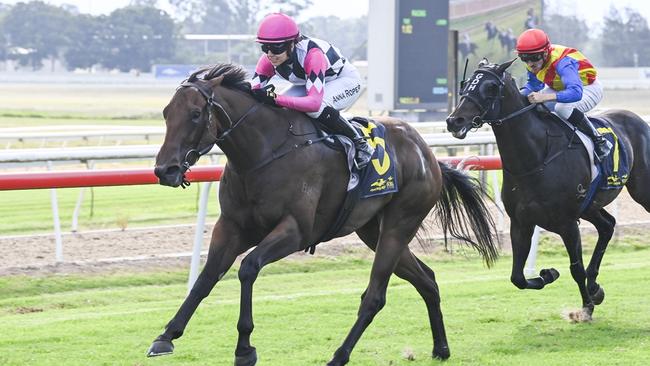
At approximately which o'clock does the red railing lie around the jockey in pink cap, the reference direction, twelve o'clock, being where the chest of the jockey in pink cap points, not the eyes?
The red railing is roughly at 3 o'clock from the jockey in pink cap.

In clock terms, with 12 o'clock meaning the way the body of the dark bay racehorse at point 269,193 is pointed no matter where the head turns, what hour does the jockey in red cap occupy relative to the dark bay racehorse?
The jockey in red cap is roughly at 6 o'clock from the dark bay racehorse.

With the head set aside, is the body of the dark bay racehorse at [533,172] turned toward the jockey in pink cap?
yes

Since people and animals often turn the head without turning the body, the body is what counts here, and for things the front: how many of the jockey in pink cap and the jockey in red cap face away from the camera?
0

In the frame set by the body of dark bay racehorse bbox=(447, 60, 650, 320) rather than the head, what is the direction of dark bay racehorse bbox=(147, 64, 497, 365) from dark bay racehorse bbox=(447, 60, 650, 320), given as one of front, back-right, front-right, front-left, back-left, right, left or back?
front

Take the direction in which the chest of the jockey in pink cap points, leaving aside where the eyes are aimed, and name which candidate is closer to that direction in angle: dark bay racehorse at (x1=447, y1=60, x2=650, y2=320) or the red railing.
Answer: the red railing

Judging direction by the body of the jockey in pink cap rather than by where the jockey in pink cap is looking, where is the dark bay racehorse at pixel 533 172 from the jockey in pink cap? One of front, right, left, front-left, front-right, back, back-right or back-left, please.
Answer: back

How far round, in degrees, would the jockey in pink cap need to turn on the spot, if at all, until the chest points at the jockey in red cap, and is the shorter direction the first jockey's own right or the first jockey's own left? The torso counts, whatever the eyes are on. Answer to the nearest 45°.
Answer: approximately 180°

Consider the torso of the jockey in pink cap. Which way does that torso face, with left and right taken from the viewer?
facing the viewer and to the left of the viewer

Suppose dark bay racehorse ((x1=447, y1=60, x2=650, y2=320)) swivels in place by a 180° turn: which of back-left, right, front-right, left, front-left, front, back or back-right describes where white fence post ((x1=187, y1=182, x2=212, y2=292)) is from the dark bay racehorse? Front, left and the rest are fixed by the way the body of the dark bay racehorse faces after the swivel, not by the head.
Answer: back-left

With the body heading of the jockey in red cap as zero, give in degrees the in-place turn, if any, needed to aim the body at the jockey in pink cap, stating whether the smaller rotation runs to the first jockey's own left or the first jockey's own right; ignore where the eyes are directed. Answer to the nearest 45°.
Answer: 0° — they already face them

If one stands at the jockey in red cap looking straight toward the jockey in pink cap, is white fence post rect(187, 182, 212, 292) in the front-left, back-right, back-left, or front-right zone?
front-right
